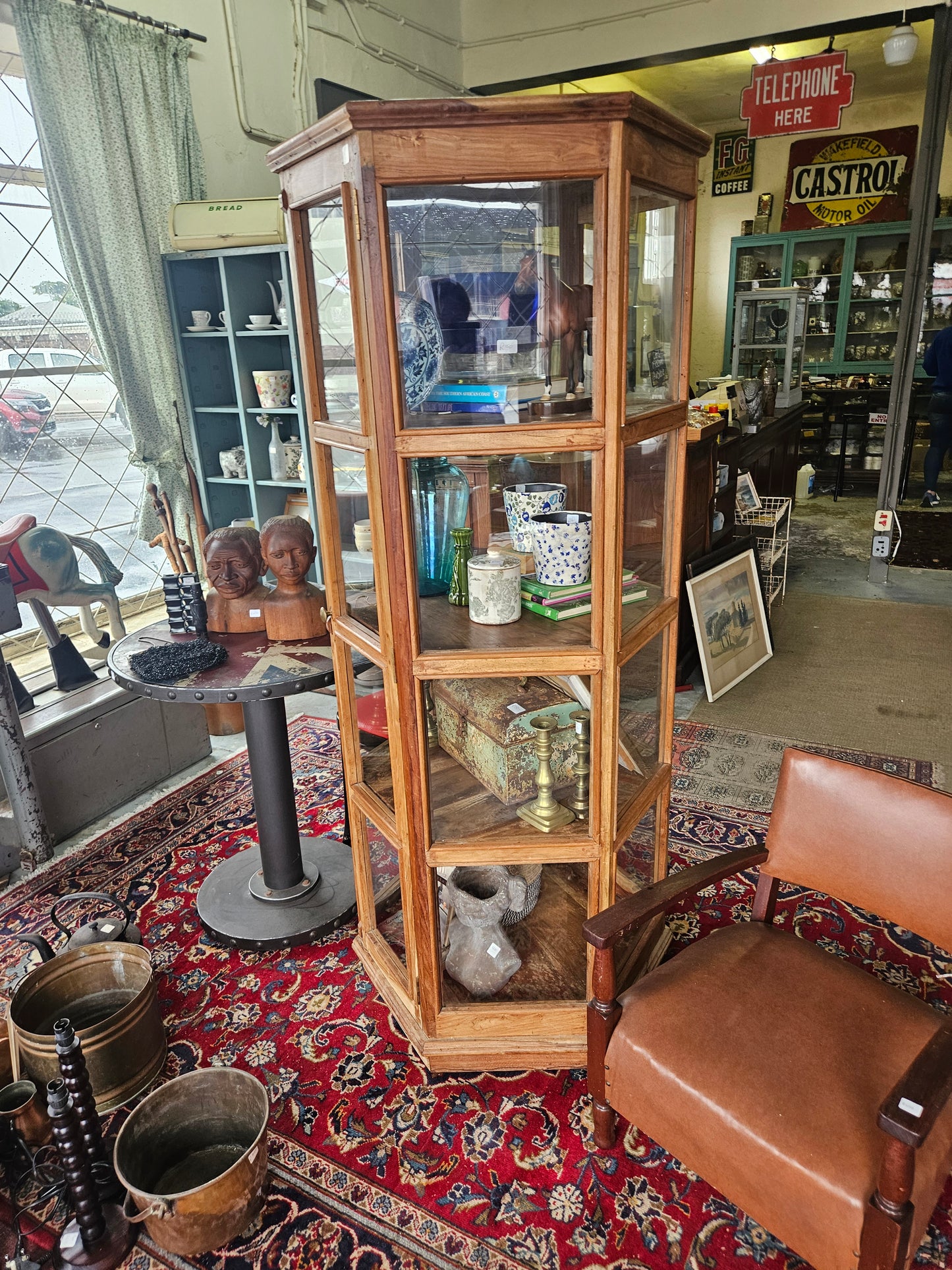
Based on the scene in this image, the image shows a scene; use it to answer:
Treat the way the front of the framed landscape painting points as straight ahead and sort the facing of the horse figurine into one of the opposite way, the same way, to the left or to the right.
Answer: to the right

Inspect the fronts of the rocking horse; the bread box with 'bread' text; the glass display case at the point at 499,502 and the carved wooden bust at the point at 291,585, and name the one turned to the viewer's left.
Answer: the rocking horse

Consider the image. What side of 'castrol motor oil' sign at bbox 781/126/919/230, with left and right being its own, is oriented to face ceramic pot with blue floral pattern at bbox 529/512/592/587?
front

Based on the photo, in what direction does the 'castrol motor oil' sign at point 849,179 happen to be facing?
toward the camera

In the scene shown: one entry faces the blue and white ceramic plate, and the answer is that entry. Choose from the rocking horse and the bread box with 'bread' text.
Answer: the bread box with 'bread' text

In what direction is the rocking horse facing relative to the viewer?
to the viewer's left

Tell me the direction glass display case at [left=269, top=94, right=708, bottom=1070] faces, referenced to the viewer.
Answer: facing the viewer

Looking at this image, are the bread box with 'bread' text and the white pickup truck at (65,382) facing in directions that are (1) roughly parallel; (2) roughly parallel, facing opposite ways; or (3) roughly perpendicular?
roughly perpendicular

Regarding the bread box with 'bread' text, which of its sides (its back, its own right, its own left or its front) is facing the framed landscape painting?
left

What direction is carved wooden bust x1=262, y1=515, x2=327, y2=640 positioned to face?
toward the camera

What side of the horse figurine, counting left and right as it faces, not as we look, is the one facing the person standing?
back

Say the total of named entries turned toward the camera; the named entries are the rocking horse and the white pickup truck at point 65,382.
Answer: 0
